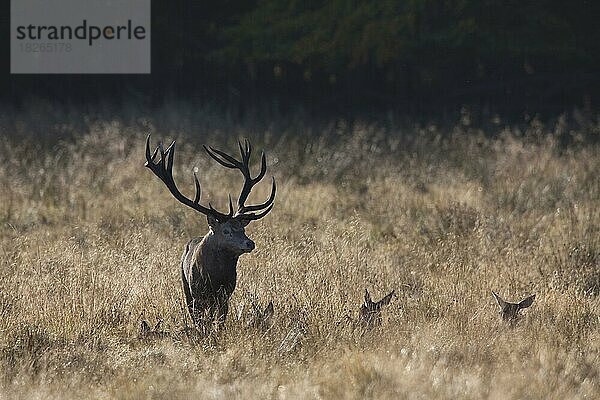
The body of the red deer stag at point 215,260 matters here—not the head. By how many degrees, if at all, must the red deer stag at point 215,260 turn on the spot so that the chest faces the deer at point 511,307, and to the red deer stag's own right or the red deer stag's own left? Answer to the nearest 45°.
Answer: approximately 45° to the red deer stag's own left

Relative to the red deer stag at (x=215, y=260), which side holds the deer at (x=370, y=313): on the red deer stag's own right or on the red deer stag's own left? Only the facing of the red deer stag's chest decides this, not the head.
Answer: on the red deer stag's own left

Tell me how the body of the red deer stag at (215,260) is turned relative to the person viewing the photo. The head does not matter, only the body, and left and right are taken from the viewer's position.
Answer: facing the viewer and to the right of the viewer
